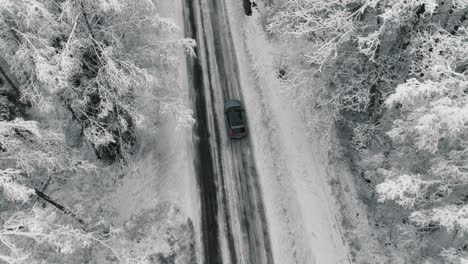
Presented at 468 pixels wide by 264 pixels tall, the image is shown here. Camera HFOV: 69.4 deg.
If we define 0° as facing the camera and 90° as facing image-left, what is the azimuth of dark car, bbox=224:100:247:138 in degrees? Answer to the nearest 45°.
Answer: approximately 180°

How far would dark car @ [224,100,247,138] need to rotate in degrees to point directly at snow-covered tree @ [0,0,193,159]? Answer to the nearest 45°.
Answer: approximately 135° to its left
